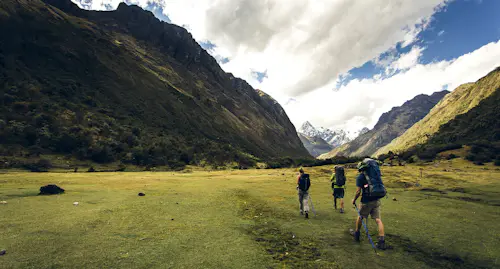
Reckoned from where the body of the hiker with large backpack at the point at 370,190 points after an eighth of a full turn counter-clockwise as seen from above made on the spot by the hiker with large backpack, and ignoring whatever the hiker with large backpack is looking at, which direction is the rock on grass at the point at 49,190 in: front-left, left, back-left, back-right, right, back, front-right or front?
front

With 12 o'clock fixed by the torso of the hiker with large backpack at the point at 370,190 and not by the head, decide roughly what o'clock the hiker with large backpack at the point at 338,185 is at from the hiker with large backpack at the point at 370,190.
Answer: the hiker with large backpack at the point at 338,185 is roughly at 1 o'clock from the hiker with large backpack at the point at 370,190.

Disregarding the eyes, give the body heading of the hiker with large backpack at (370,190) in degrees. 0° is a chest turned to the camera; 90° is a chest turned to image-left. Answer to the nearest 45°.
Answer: approximately 135°
